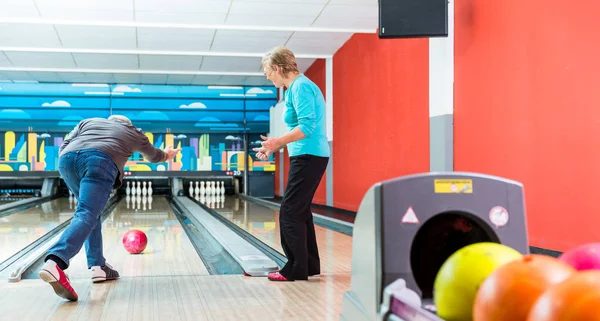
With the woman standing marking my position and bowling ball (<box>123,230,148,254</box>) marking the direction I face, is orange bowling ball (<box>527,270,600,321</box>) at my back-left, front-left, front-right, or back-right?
back-left

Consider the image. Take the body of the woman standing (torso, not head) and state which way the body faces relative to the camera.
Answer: to the viewer's left

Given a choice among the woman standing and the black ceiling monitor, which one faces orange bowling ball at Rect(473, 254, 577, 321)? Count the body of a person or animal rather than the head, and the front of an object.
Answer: the black ceiling monitor

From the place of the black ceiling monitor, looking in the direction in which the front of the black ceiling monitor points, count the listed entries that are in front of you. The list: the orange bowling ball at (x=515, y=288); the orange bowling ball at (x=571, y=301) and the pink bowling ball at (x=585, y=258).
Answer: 3

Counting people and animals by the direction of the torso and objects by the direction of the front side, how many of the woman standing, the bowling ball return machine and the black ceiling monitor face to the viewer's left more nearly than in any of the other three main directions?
1

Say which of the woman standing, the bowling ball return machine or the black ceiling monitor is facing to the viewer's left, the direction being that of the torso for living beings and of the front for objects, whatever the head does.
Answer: the woman standing

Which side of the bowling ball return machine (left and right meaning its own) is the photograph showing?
front

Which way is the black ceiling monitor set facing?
toward the camera

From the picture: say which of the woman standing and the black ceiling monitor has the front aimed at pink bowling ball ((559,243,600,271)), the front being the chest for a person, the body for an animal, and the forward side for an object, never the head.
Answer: the black ceiling monitor

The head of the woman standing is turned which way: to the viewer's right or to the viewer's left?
to the viewer's left

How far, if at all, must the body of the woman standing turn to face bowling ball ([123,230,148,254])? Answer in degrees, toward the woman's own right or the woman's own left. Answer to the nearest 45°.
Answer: approximately 45° to the woman's own right

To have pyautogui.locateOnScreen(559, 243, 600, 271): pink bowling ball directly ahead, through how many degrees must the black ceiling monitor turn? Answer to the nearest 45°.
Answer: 0° — it already faces it

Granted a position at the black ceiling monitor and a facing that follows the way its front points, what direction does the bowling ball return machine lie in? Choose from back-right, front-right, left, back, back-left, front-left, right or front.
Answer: front

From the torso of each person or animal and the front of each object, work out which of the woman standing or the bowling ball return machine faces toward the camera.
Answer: the bowling ball return machine
